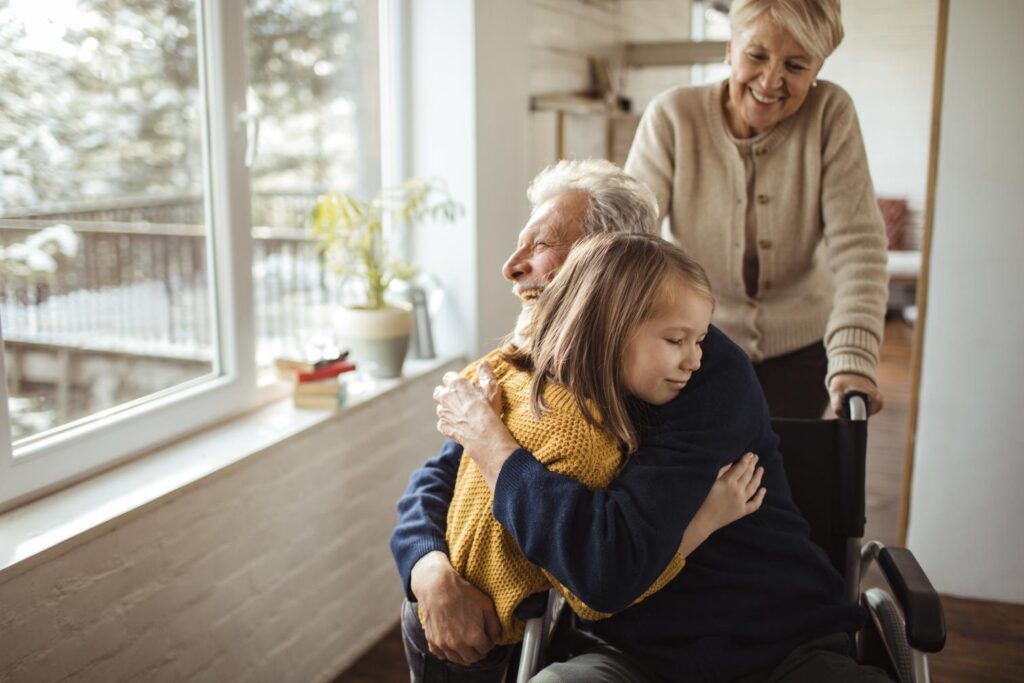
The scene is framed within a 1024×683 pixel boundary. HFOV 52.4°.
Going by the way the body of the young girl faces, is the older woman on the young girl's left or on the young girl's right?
on the young girl's left

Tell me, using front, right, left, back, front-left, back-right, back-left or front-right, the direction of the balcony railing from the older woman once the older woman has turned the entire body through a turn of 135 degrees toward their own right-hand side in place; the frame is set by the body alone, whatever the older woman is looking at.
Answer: front-left

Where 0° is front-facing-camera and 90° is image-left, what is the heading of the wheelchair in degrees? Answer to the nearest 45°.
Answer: approximately 0°

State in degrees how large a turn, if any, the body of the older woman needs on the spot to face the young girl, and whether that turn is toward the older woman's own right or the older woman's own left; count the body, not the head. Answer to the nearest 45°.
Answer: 0° — they already face them

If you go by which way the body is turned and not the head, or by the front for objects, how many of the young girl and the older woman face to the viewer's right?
1

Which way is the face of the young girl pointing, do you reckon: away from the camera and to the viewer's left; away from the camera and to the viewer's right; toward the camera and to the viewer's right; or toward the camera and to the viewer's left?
toward the camera and to the viewer's right

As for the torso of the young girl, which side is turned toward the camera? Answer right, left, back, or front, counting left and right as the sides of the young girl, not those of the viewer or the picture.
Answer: right

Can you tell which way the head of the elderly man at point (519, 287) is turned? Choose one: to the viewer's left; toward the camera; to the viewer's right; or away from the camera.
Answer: to the viewer's left

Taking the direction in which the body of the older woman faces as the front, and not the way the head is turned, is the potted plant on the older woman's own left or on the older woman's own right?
on the older woman's own right

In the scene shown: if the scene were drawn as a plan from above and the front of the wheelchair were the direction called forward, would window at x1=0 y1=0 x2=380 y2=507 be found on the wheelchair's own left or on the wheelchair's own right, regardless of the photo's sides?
on the wheelchair's own right

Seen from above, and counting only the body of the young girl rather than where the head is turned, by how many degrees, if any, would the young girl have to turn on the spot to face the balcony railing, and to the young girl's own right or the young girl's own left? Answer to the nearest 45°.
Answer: approximately 135° to the young girl's own left
